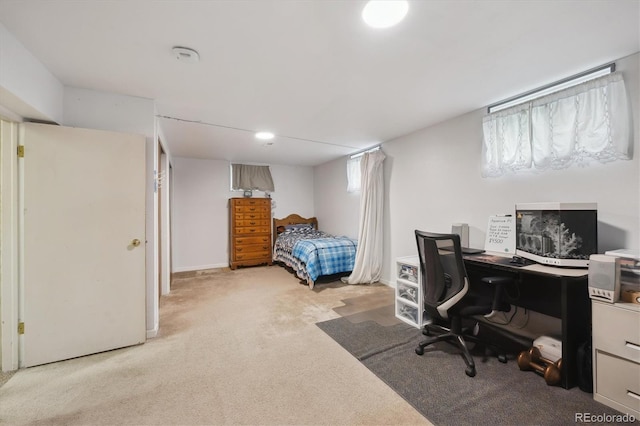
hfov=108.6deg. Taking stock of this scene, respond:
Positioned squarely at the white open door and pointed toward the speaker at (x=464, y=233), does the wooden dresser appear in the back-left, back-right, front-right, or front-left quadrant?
front-left

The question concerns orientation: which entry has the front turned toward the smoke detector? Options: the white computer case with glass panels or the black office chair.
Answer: the white computer case with glass panels

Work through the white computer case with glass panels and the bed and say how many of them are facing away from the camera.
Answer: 0

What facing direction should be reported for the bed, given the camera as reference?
facing the viewer and to the right of the viewer

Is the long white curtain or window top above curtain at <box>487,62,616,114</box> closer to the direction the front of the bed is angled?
the window top above curtain

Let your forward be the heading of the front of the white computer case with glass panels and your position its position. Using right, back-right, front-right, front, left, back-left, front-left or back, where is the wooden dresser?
front-right

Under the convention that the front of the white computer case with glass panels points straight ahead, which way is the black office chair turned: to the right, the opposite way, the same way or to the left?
the opposite way

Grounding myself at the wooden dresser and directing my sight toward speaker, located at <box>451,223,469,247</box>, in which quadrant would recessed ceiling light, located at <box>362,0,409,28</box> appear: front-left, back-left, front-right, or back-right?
front-right

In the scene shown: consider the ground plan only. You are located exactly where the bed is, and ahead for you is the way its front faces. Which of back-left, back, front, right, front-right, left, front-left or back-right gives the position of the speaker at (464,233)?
front

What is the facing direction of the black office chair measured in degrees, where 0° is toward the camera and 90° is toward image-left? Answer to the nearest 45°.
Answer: approximately 225°

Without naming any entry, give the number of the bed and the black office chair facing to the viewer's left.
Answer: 0

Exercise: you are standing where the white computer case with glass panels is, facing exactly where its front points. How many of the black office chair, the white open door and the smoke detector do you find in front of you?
3

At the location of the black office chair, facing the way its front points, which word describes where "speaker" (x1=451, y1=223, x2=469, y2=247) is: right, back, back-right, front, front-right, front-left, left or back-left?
front-left
